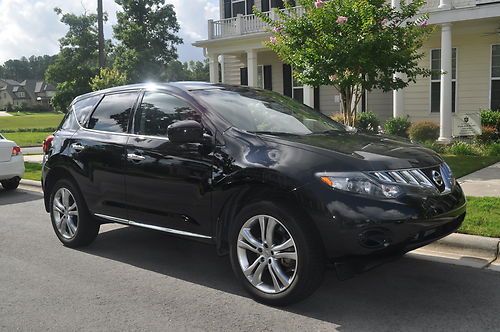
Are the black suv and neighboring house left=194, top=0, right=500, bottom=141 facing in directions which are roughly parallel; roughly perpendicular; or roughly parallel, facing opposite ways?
roughly perpendicular

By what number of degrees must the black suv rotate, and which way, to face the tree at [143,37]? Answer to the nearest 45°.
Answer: approximately 135° to its left

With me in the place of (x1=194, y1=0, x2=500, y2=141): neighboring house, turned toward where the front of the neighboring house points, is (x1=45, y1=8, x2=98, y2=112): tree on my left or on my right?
on my right

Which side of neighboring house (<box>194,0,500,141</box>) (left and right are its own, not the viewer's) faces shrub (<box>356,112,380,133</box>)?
front

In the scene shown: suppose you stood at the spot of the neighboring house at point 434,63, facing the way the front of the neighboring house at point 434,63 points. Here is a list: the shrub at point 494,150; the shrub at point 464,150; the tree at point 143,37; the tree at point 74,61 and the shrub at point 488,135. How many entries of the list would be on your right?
2

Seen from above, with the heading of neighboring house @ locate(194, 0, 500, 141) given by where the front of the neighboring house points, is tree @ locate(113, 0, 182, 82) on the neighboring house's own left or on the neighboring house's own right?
on the neighboring house's own right

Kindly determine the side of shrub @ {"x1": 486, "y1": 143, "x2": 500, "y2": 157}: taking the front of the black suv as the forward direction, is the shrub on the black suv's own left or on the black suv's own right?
on the black suv's own left

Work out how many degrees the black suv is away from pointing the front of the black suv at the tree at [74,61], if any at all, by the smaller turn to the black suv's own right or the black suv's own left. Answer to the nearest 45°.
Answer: approximately 135° to the black suv's own left

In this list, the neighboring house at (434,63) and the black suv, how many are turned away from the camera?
0

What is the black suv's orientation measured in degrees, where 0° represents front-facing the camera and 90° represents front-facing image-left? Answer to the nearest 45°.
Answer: approximately 315°

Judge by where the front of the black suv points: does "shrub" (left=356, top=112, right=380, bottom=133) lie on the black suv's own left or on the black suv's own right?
on the black suv's own left

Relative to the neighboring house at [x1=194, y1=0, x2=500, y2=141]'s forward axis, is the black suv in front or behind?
in front

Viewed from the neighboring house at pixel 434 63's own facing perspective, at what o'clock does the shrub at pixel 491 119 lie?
The shrub is roughly at 10 o'clock from the neighboring house.

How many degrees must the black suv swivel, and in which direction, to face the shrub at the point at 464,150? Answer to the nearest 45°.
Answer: approximately 90° to its left

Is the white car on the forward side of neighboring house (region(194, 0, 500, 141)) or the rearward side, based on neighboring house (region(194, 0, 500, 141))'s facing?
on the forward side

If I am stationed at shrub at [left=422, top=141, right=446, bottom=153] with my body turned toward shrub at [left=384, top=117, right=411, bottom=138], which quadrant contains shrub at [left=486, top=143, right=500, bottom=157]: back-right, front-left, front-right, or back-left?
back-right
